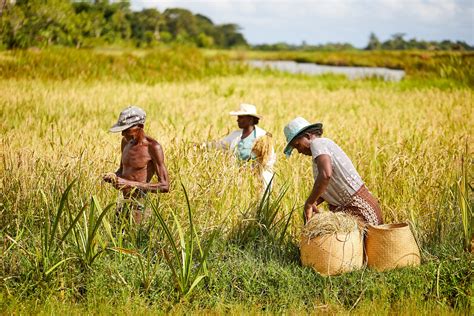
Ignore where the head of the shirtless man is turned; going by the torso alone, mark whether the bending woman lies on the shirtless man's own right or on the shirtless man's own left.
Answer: on the shirtless man's own left

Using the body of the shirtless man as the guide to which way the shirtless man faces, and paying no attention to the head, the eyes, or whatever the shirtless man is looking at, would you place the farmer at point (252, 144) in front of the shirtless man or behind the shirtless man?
behind

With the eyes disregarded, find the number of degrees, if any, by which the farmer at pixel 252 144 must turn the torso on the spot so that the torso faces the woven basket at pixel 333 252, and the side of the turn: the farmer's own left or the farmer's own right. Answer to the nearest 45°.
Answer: approximately 45° to the farmer's own left

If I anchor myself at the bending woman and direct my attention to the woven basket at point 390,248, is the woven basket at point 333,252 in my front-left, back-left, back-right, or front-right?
front-right

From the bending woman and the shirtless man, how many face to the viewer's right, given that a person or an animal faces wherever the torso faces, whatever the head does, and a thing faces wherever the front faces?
0

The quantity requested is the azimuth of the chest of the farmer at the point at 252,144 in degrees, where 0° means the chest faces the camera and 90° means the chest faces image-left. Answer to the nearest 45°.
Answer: approximately 45°

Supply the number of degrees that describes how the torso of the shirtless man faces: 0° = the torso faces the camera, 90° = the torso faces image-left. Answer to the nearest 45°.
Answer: approximately 45°

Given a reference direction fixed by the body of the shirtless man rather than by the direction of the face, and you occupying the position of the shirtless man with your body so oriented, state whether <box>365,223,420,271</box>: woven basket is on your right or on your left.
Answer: on your left

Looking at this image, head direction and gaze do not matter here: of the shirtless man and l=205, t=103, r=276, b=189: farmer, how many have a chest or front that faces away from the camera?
0

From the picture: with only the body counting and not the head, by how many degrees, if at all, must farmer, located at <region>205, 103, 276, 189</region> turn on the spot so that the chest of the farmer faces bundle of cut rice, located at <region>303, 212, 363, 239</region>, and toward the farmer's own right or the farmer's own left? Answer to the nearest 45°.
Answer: approximately 45° to the farmer's own left

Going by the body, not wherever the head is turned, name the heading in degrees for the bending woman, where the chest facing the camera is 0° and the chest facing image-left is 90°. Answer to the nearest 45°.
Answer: approximately 90°

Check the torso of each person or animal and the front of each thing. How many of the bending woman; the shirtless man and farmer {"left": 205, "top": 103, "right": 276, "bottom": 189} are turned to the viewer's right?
0

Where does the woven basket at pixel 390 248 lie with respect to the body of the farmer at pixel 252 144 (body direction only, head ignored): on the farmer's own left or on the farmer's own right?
on the farmer's own left
